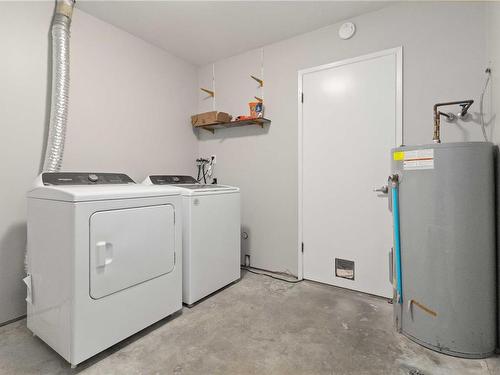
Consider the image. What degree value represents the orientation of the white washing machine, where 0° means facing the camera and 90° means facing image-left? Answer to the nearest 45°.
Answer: approximately 315°

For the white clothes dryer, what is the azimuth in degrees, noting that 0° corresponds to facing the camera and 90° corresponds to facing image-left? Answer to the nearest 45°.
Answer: approximately 315°

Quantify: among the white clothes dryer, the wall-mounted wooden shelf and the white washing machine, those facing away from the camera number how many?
0

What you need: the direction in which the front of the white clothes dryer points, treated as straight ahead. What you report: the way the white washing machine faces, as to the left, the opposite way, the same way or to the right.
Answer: the same way

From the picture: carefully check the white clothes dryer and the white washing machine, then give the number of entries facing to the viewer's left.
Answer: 0

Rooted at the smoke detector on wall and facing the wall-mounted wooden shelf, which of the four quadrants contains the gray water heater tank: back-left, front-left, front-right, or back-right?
back-left
